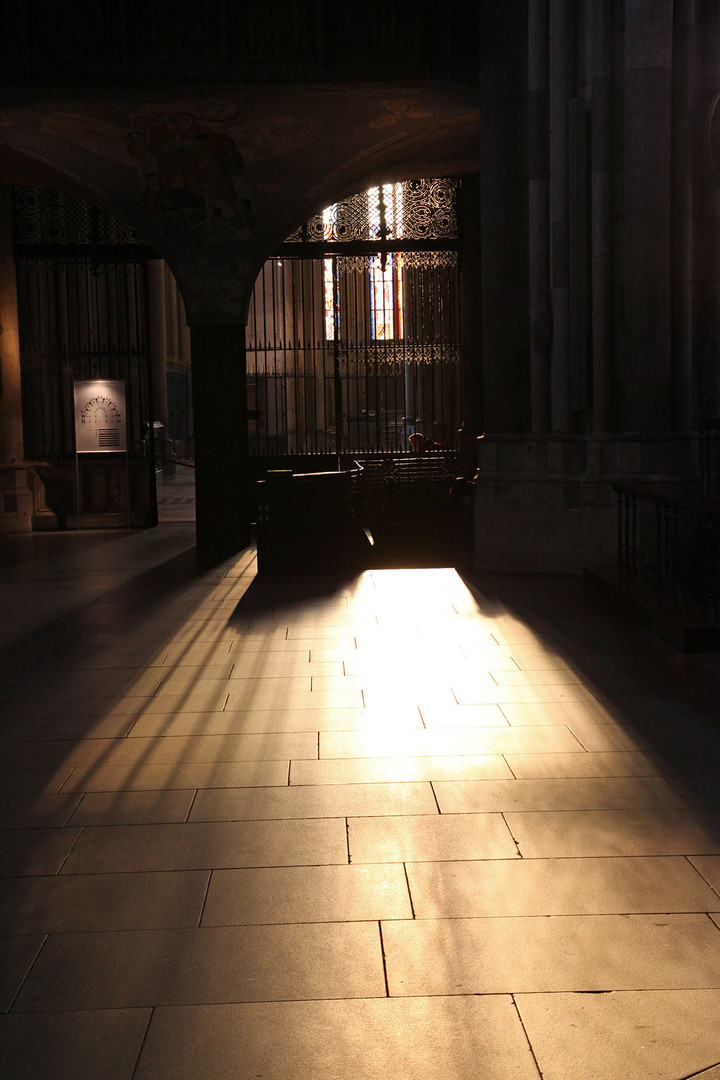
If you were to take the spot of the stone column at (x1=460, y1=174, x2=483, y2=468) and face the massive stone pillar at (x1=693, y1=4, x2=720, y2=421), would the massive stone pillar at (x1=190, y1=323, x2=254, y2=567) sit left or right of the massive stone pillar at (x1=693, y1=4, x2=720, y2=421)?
right

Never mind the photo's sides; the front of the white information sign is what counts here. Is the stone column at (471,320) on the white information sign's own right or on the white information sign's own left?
on the white information sign's own left

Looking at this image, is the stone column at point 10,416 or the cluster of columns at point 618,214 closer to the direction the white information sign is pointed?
the cluster of columns

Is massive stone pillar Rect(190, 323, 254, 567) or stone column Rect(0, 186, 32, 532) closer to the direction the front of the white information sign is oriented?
the massive stone pillar

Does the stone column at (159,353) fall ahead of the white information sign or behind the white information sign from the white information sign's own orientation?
behind

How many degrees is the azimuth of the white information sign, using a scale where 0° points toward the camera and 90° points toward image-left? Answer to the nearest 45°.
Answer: approximately 0°

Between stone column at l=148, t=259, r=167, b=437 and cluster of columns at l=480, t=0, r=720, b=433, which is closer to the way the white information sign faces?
the cluster of columns

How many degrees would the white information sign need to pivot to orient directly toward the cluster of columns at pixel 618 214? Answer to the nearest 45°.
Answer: approximately 45° to its left

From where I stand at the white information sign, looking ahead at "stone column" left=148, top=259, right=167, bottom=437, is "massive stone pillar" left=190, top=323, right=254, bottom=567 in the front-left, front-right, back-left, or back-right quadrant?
back-right

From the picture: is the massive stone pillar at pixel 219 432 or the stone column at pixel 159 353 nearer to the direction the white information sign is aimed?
the massive stone pillar

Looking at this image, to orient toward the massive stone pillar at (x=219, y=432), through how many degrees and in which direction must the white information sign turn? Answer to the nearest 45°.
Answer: approximately 45° to its left

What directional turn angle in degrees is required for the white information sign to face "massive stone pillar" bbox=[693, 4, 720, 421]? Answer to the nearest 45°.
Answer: approximately 45° to its left

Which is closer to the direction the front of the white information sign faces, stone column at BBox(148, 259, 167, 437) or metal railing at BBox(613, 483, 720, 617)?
the metal railing
